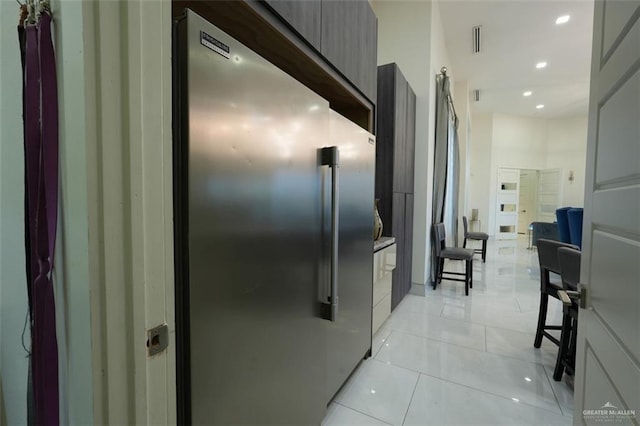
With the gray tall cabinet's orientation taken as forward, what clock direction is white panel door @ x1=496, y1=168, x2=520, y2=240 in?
The white panel door is roughly at 10 o'clock from the gray tall cabinet.

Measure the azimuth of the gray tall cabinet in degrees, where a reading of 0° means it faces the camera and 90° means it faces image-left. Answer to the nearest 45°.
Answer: approximately 270°

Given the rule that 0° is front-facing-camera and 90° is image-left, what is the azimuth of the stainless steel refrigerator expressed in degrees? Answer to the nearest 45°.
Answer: approximately 315°

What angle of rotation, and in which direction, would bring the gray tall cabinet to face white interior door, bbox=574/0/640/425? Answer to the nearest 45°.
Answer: approximately 90° to its right

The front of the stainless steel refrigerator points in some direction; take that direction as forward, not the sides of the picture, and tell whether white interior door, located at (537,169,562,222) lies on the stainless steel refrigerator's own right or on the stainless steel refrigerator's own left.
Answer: on the stainless steel refrigerator's own left

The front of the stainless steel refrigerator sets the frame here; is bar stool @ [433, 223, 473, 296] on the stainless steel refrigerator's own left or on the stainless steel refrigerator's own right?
on the stainless steel refrigerator's own left

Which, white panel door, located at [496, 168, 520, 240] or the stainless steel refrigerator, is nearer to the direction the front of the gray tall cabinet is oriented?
the white panel door

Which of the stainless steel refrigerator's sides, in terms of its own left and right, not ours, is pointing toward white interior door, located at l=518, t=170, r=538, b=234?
left

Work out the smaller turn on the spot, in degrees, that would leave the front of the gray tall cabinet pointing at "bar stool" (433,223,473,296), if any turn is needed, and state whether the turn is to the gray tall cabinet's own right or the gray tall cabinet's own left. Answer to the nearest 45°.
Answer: approximately 45° to the gray tall cabinet's own left
